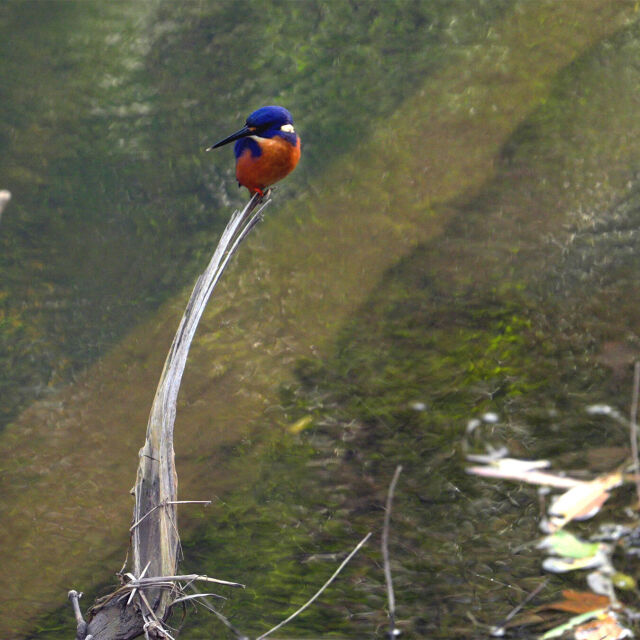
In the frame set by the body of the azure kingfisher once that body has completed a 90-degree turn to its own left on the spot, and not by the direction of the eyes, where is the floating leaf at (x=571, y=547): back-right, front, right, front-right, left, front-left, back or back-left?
front-right

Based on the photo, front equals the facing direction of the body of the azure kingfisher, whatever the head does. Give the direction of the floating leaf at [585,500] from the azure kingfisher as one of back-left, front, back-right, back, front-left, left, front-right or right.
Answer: front-left

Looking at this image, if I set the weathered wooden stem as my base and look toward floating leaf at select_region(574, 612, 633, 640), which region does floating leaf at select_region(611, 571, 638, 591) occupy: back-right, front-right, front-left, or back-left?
front-left
